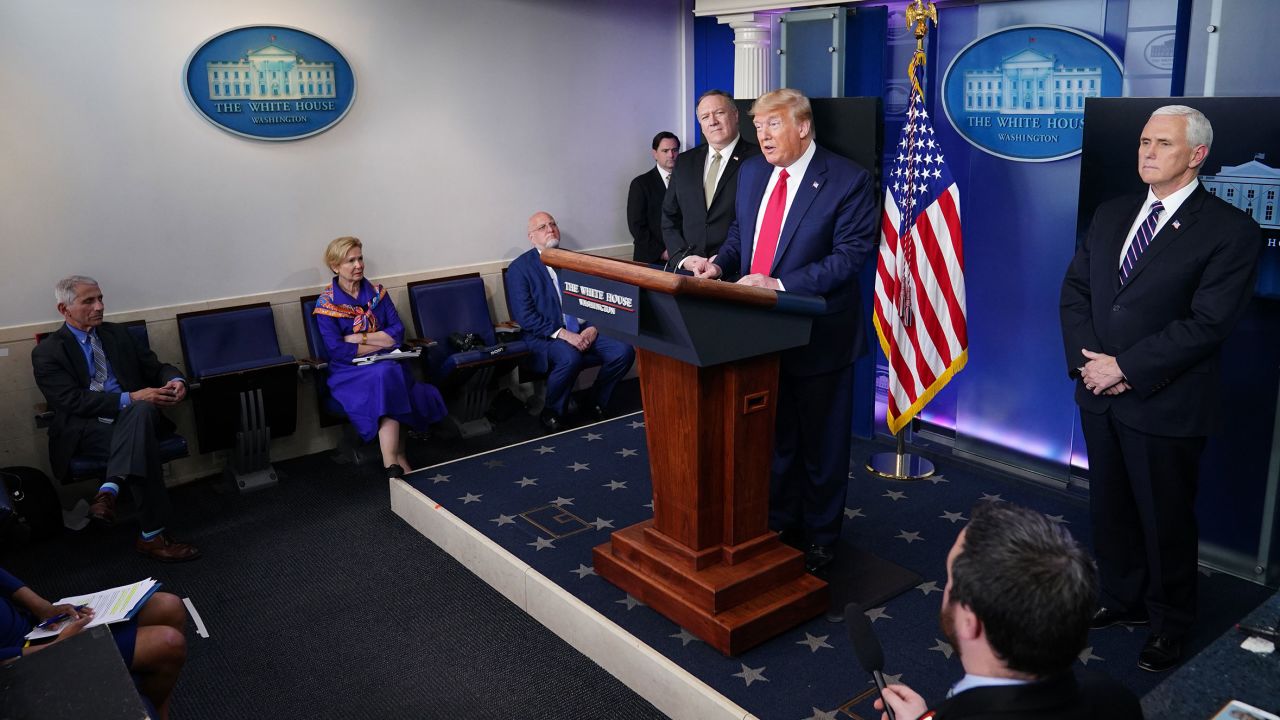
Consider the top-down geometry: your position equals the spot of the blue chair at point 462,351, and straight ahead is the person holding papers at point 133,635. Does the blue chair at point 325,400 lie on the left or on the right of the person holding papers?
right

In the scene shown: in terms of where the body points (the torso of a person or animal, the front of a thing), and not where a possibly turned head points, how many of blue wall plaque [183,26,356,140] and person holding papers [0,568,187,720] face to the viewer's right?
1

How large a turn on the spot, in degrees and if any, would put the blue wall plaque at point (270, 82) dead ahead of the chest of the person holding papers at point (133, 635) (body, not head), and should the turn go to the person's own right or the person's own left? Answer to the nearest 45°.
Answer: approximately 90° to the person's own left

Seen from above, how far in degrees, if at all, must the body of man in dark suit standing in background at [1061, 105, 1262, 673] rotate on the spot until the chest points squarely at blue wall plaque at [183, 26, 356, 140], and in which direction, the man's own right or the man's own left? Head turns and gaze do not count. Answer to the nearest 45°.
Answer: approximately 45° to the man's own right

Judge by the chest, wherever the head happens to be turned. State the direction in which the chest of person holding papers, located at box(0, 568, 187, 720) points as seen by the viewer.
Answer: to the viewer's right

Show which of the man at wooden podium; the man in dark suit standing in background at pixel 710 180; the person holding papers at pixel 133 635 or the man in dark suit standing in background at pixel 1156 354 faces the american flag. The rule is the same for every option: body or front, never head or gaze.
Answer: the person holding papers

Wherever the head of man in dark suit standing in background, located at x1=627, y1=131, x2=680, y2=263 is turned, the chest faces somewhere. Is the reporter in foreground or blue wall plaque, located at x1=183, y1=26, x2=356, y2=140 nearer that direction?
the reporter in foreground
